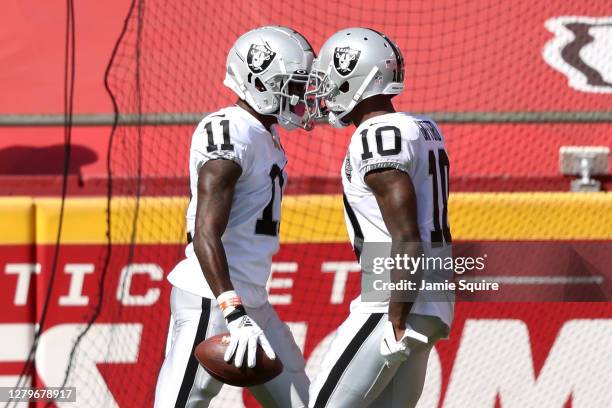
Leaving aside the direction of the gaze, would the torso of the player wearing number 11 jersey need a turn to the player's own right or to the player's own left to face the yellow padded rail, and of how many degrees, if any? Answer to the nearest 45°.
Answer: approximately 90° to the player's own left

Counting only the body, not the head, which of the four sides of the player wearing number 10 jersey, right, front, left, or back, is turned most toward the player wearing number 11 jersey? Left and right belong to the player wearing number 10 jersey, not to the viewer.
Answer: front

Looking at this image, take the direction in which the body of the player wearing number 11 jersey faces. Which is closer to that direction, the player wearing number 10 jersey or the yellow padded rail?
the player wearing number 10 jersey

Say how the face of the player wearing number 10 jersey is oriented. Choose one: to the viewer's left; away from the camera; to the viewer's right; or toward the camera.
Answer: to the viewer's left

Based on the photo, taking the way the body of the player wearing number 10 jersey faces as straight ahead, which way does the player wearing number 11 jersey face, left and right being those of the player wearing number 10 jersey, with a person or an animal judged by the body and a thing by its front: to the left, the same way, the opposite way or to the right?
the opposite way

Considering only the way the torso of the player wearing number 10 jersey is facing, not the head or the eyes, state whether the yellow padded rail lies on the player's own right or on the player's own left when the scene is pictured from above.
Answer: on the player's own right

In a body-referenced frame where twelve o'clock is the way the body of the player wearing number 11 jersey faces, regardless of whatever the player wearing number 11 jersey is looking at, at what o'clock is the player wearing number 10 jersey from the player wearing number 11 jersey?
The player wearing number 10 jersey is roughly at 1 o'clock from the player wearing number 11 jersey.

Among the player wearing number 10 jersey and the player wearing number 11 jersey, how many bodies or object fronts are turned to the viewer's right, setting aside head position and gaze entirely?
1

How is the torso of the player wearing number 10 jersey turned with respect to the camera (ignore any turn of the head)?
to the viewer's left

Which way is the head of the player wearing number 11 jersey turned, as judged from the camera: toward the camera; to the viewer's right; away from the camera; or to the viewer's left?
to the viewer's right

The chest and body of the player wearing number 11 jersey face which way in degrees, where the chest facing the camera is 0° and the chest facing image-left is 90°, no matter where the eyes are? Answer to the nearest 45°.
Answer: approximately 270°
